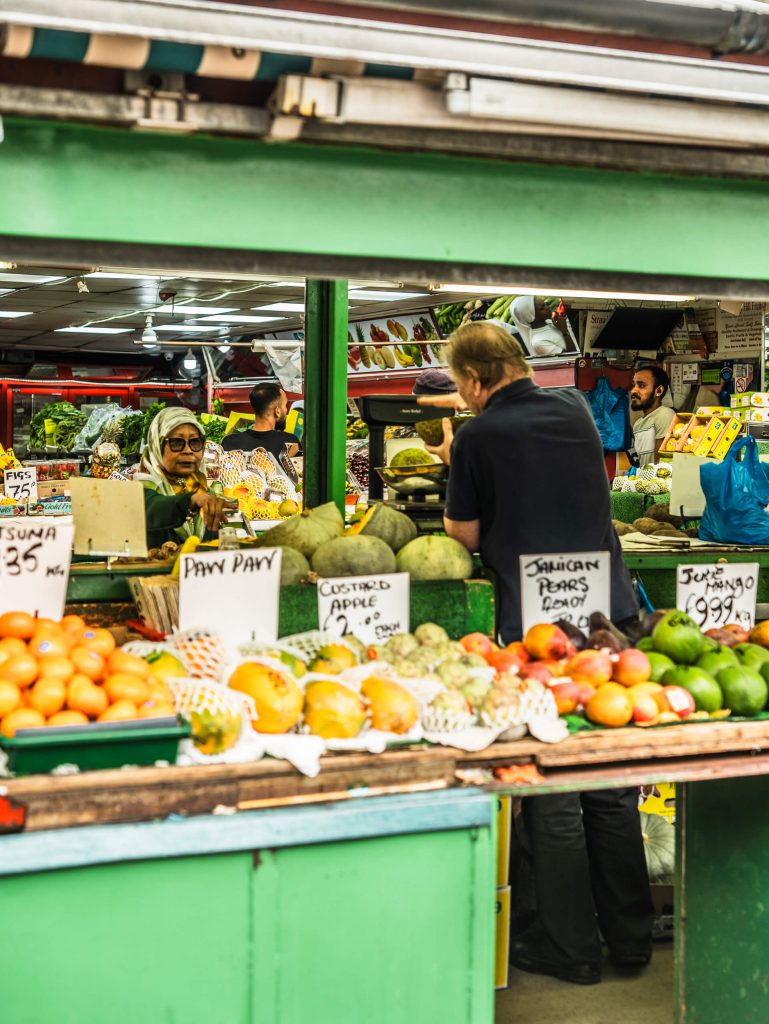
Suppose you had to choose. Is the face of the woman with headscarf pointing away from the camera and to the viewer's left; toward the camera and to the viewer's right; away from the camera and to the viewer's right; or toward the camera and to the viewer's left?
toward the camera and to the viewer's right

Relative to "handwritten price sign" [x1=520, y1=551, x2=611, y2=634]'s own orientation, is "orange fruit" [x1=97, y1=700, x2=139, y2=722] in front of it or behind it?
in front

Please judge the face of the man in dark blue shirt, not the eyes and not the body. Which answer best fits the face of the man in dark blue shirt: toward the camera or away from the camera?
away from the camera

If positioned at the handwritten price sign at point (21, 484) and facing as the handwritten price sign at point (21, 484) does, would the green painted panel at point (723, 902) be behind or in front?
in front

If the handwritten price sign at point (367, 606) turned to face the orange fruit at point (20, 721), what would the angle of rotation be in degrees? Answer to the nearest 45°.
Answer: approximately 45° to its right

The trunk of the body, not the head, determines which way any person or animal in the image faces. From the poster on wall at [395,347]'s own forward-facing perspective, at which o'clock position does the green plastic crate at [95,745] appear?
The green plastic crate is roughly at 12 o'clock from the poster on wall.

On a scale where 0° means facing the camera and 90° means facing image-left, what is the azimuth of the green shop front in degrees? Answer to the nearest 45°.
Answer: approximately 0°

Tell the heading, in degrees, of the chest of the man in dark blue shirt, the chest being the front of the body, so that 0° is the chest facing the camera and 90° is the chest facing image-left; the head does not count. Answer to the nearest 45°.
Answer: approximately 135°
